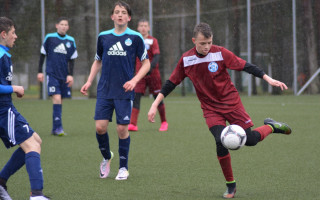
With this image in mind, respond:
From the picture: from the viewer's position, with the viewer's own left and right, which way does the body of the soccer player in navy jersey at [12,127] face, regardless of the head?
facing to the right of the viewer

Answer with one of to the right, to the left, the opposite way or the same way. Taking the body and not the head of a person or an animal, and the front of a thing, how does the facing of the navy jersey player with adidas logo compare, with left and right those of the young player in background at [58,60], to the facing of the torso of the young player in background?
the same way

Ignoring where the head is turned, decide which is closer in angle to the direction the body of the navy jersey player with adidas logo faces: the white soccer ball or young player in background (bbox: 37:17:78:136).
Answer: the white soccer ball

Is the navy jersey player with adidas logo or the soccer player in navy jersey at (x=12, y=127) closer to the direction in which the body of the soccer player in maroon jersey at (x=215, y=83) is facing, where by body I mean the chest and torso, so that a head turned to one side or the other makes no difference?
the soccer player in navy jersey

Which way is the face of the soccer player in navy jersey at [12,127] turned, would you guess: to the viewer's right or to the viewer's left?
to the viewer's right

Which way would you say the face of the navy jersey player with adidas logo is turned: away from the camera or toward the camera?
toward the camera

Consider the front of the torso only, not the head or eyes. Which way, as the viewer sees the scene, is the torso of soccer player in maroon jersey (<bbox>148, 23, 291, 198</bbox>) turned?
toward the camera

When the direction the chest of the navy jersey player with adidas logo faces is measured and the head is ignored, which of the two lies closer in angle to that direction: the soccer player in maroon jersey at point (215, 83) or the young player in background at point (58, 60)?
the soccer player in maroon jersey

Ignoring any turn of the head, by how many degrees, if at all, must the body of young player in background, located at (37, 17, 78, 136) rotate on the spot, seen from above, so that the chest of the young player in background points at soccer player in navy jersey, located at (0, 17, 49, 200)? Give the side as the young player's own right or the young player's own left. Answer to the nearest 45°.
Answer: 0° — they already face them

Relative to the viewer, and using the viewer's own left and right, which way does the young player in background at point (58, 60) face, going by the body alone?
facing the viewer

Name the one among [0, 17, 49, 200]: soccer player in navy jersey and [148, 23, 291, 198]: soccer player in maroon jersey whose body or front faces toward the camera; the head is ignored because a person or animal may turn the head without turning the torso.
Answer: the soccer player in maroon jersey
